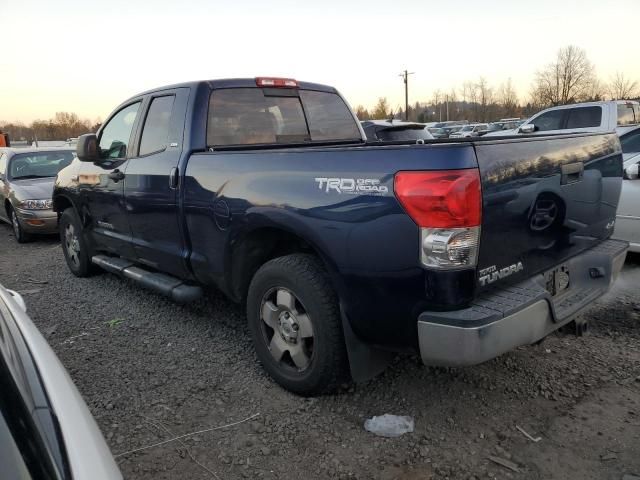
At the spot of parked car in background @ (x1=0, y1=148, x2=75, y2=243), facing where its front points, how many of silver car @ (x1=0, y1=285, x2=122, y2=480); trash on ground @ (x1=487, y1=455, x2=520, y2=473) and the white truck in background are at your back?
0

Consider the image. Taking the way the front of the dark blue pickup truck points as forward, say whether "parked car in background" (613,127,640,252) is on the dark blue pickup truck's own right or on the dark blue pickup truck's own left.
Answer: on the dark blue pickup truck's own right

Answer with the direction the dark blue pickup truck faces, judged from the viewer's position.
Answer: facing away from the viewer and to the left of the viewer

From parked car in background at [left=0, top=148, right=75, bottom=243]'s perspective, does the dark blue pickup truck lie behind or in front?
in front

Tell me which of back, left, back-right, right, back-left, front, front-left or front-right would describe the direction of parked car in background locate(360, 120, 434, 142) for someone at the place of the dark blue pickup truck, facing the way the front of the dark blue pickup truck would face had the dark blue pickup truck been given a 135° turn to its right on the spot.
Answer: left

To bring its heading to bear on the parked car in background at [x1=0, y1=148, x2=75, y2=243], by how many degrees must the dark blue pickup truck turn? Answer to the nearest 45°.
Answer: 0° — it already faces it

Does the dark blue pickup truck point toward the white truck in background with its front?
no

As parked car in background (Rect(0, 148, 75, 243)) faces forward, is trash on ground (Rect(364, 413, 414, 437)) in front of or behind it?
in front

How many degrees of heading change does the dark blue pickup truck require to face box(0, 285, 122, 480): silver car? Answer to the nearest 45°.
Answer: approximately 90° to its left
